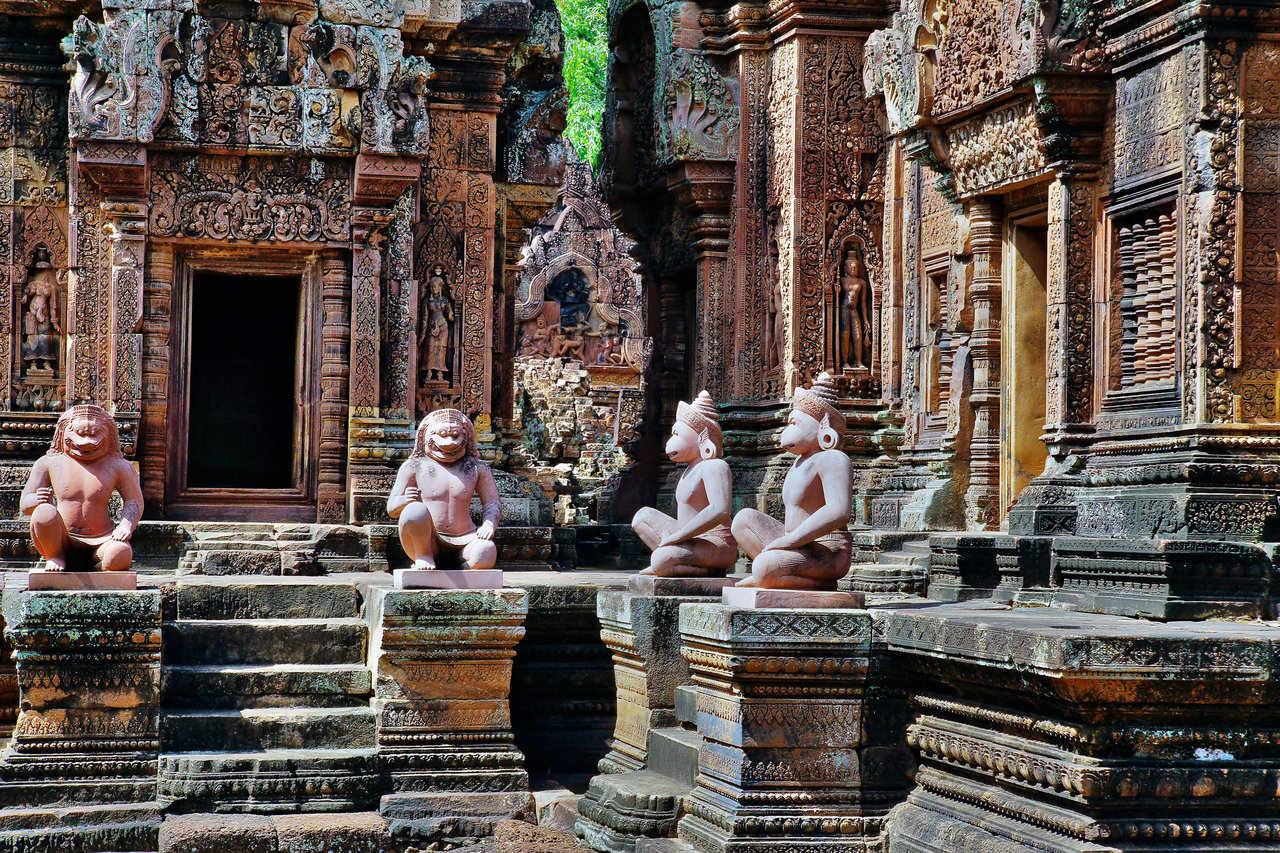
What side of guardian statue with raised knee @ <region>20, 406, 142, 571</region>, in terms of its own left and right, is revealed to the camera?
front

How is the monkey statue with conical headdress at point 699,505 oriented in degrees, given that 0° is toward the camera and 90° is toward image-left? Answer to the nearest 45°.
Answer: approximately 90°

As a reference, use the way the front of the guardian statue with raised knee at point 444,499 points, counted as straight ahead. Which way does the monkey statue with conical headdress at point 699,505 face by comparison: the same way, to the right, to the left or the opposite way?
to the right

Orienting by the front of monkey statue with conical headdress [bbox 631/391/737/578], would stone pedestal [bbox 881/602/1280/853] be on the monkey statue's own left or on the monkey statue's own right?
on the monkey statue's own left

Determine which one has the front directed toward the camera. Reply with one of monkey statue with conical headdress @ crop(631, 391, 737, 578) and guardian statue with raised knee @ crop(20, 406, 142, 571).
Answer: the guardian statue with raised knee

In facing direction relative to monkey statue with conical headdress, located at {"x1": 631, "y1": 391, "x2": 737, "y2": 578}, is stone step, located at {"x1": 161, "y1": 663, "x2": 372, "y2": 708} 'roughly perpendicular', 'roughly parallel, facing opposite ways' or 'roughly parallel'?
roughly perpendicular

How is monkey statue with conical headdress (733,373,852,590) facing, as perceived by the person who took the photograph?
facing to the left of the viewer

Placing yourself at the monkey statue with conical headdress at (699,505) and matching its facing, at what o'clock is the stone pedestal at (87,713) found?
The stone pedestal is roughly at 12 o'clock from the monkey statue with conical headdress.

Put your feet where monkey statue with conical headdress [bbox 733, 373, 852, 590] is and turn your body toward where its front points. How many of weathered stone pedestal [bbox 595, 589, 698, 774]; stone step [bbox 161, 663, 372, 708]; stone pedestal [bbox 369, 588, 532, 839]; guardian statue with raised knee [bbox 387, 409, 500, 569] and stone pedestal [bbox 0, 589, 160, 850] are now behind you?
0

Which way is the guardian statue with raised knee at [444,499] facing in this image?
toward the camera

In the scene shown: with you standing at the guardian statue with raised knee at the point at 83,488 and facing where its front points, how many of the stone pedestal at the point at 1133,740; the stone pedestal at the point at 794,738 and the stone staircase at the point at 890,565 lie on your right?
0

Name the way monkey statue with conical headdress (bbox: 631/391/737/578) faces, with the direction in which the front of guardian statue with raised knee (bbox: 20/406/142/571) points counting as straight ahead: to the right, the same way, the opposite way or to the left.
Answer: to the right

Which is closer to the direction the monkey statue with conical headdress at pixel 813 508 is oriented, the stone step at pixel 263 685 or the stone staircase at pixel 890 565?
the stone step
